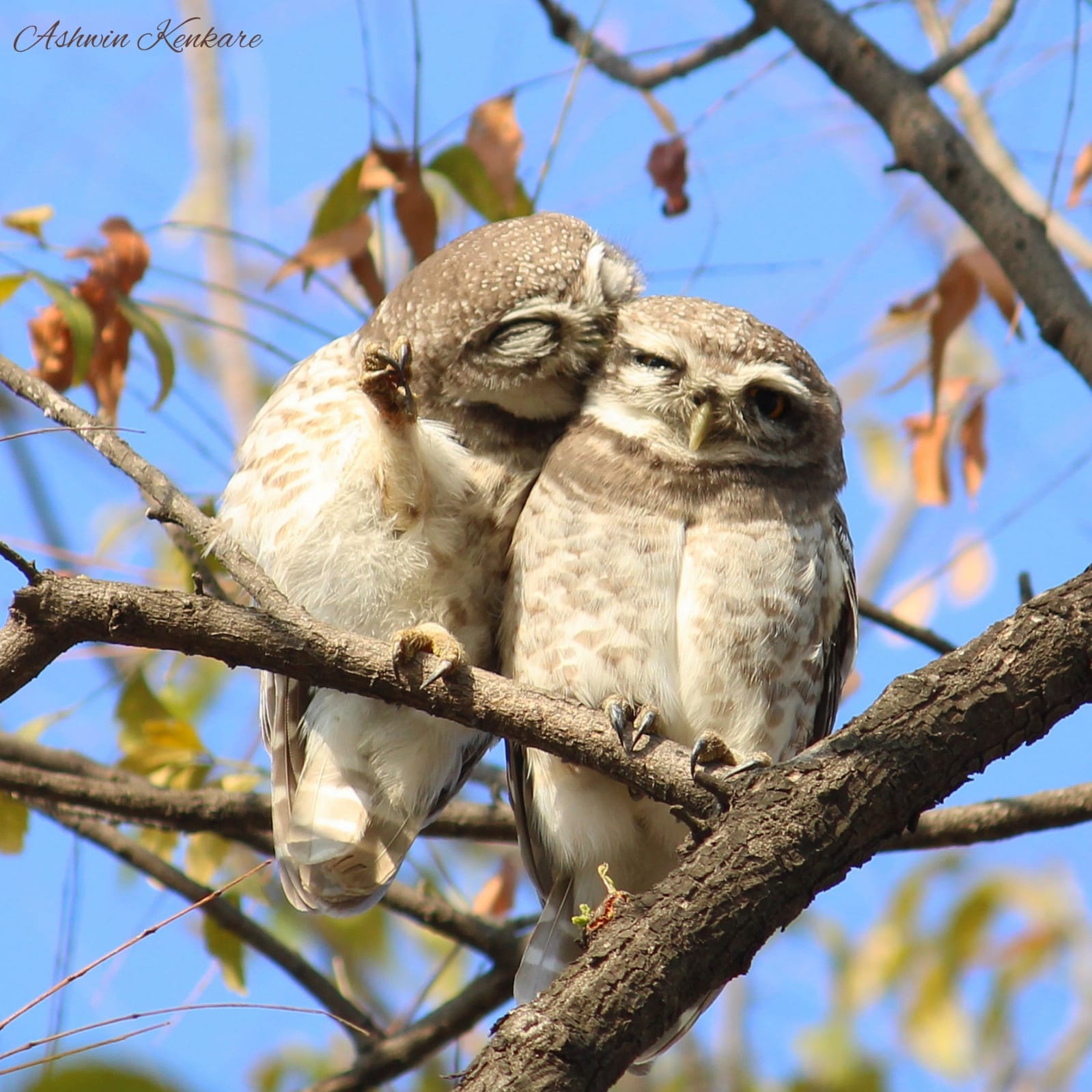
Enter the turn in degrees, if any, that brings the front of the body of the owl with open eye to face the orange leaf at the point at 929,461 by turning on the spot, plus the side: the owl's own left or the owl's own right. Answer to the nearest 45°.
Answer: approximately 135° to the owl's own left

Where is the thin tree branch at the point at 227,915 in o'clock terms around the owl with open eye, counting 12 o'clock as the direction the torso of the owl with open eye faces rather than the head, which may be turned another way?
The thin tree branch is roughly at 4 o'clock from the owl with open eye.

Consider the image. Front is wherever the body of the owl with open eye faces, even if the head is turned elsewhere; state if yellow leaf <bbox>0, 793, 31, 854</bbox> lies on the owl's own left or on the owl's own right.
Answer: on the owl's own right

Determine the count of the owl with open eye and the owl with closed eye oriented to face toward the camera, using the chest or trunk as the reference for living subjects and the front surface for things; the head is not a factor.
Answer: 2

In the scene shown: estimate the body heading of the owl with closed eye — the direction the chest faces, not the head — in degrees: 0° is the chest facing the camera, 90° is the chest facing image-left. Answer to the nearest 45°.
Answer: approximately 0°

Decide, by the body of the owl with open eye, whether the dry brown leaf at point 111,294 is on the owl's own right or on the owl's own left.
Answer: on the owl's own right
